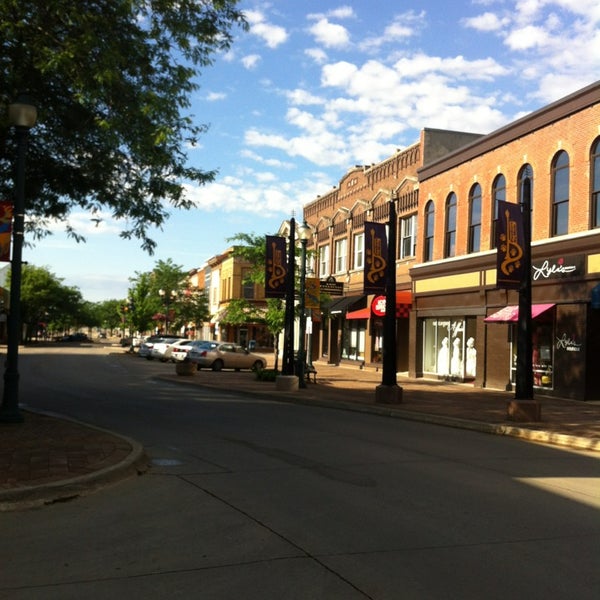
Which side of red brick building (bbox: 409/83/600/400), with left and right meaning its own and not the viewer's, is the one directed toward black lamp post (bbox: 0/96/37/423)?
front

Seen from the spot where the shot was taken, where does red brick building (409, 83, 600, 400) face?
facing the viewer and to the left of the viewer

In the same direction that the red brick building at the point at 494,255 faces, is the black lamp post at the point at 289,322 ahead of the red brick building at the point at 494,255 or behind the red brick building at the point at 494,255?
ahead

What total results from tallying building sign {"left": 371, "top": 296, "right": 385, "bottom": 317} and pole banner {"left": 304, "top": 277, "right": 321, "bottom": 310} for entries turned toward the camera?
2

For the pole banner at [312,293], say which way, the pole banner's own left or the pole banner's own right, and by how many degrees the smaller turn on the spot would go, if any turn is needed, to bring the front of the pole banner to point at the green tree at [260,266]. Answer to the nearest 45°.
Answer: approximately 135° to the pole banner's own right

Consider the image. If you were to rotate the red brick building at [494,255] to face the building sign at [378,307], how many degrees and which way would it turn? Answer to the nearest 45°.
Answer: approximately 90° to its right

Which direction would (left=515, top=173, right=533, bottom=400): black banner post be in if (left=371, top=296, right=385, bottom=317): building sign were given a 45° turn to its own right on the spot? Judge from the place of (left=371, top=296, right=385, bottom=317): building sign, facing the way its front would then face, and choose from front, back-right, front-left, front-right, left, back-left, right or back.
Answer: front-left

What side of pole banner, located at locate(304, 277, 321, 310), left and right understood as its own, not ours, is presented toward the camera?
front

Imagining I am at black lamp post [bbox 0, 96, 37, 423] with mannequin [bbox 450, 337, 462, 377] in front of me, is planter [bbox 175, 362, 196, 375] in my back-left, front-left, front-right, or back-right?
front-left

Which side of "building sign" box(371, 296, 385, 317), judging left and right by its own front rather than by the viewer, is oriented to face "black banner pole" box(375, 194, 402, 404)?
front

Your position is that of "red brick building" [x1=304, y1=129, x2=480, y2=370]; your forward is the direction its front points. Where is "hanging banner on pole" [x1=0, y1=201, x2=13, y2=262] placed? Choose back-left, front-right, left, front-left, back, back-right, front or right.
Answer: front-left

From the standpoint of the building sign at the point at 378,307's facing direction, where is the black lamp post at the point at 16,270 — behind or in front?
in front

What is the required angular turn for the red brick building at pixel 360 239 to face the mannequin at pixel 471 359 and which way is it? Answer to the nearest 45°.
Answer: approximately 90° to its left

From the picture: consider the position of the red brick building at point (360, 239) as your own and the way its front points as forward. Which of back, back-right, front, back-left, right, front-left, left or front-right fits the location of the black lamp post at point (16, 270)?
front-left

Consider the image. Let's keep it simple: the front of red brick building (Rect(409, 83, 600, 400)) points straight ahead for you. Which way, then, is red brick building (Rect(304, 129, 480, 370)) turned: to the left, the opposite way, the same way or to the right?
the same way

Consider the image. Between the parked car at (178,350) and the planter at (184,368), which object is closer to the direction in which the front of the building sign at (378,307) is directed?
the planter

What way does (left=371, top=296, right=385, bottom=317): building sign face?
toward the camera
